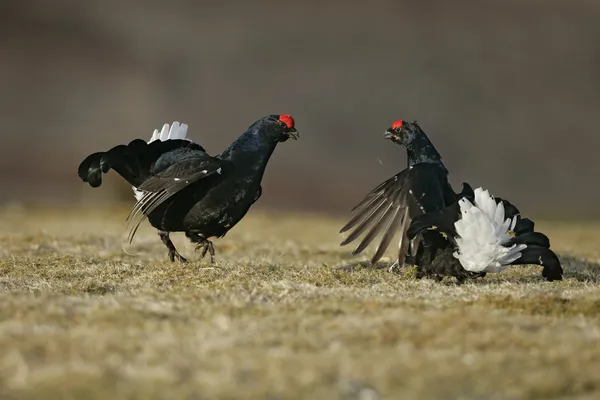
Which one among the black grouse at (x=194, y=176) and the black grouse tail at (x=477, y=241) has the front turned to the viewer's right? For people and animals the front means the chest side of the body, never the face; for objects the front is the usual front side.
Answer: the black grouse at (x=194, y=176)

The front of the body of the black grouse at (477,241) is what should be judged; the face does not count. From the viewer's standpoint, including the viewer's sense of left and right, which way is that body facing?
facing away from the viewer and to the left of the viewer

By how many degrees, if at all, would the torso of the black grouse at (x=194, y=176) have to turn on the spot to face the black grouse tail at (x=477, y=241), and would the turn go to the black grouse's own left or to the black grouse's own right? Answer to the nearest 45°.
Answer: approximately 45° to the black grouse's own right

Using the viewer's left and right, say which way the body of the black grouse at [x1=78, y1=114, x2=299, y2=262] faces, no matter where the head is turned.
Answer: facing to the right of the viewer

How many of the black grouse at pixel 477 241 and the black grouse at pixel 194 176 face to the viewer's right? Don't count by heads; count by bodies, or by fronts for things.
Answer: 1

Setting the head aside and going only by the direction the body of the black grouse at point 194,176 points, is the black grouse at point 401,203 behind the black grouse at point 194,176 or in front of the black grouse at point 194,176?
in front

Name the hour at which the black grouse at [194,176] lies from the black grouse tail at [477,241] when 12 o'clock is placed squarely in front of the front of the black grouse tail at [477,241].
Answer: the black grouse at [194,176] is roughly at 11 o'clock from the black grouse tail at [477,241].
